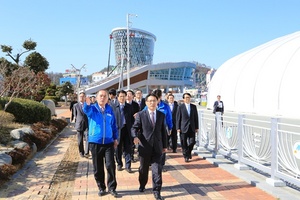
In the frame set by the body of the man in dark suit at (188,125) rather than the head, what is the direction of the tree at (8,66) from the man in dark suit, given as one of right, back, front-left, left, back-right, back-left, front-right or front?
back-right

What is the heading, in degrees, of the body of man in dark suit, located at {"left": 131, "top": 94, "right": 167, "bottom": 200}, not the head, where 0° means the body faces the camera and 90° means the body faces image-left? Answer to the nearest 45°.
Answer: approximately 0°

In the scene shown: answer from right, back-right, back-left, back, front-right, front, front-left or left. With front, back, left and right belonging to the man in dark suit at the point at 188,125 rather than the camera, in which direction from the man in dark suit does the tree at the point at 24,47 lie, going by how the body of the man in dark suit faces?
back-right

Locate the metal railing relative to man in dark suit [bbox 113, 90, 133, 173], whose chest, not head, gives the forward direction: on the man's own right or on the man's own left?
on the man's own left
